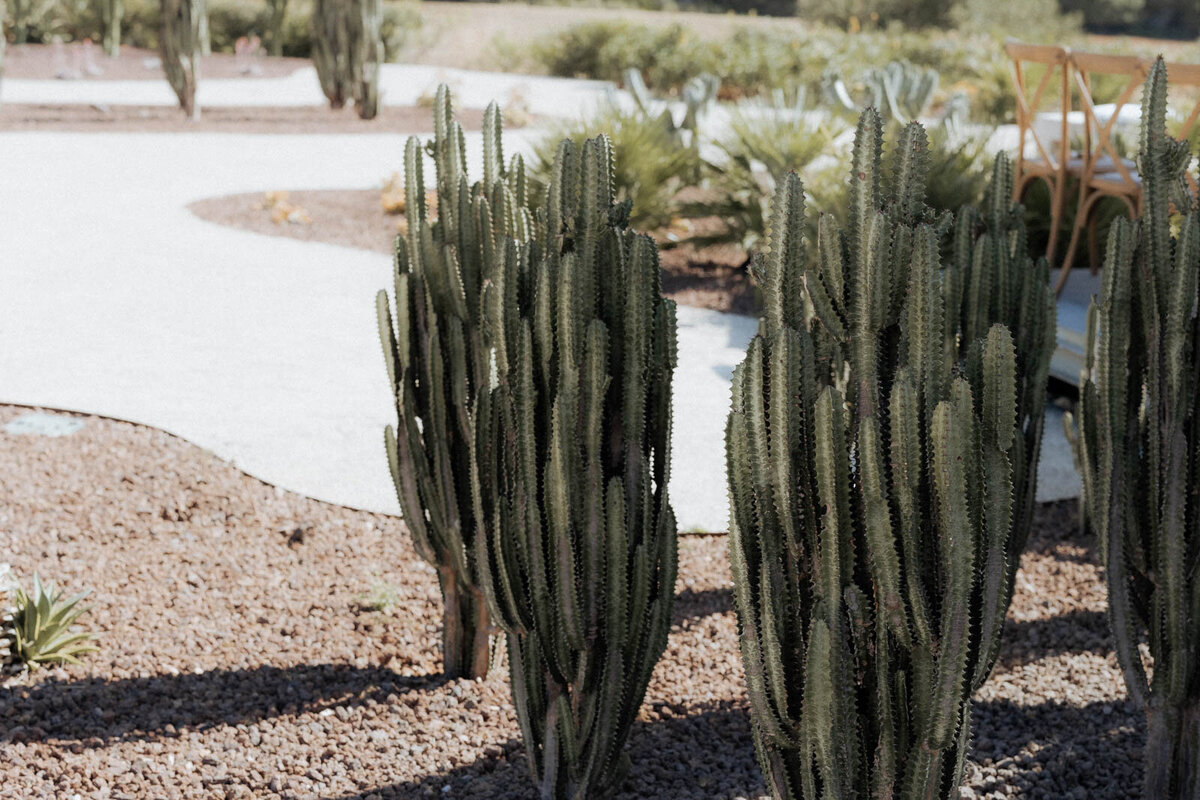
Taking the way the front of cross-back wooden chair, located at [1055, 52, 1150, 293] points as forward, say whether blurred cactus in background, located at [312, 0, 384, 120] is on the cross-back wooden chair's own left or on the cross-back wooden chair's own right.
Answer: on the cross-back wooden chair's own left

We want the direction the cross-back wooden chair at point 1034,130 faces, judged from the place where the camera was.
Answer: facing away from the viewer and to the right of the viewer

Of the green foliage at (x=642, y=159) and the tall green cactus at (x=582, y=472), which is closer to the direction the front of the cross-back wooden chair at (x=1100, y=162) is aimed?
the green foliage

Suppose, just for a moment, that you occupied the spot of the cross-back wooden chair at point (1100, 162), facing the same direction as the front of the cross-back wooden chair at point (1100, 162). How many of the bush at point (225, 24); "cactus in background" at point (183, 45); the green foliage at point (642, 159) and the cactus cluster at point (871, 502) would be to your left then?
3

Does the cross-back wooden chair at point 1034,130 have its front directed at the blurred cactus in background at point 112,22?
no

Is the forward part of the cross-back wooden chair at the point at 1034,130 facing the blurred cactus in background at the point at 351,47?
no

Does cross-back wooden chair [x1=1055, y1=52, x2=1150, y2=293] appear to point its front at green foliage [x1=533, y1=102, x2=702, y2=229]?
no

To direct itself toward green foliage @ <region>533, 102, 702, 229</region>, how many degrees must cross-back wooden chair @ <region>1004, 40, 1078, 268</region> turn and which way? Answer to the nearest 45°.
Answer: approximately 90° to its left

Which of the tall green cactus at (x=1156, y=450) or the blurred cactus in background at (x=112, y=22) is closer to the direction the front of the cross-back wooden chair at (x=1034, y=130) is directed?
the blurred cactus in background

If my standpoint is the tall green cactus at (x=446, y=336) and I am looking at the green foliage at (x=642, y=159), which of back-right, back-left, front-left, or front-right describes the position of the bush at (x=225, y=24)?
front-left

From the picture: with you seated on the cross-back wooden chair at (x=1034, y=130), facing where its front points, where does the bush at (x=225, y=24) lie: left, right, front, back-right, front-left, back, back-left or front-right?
left

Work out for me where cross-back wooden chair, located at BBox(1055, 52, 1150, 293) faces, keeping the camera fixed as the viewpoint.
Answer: facing away from the viewer and to the right of the viewer

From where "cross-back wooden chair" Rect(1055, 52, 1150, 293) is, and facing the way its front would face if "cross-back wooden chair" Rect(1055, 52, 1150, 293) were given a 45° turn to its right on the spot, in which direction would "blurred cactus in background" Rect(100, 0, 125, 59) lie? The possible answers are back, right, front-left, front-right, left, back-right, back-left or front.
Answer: back-left

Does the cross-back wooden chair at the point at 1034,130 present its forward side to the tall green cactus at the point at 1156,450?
no

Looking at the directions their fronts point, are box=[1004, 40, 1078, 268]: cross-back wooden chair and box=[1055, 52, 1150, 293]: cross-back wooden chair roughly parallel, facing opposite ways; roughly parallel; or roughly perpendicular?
roughly parallel

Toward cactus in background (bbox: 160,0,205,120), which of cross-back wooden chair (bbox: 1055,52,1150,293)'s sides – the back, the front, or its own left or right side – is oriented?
left
